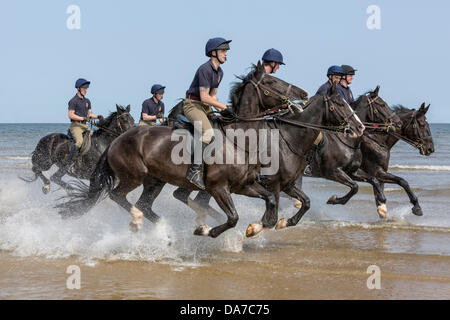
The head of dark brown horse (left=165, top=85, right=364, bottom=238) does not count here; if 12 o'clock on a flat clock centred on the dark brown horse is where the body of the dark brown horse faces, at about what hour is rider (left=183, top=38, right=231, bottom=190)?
The rider is roughly at 5 o'clock from the dark brown horse.

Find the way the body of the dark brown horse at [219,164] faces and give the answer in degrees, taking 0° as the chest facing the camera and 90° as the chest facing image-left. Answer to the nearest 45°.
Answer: approximately 270°

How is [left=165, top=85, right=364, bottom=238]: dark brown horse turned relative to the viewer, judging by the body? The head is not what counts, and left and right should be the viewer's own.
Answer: facing to the right of the viewer

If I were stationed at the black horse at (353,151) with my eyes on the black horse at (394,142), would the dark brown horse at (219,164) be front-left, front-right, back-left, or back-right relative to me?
back-right

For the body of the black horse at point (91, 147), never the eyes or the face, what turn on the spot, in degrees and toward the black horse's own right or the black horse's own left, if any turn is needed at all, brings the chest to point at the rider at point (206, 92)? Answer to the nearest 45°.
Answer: approximately 90° to the black horse's own right

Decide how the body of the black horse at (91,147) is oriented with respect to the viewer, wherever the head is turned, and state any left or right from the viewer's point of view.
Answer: facing to the right of the viewer

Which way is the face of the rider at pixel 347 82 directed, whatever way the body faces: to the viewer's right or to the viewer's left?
to the viewer's right

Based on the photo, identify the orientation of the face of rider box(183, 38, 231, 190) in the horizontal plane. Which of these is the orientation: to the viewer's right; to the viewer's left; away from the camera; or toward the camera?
to the viewer's right

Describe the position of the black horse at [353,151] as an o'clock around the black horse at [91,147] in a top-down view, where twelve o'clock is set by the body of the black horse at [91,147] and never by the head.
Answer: the black horse at [353,151] is roughly at 1 o'clock from the black horse at [91,147].

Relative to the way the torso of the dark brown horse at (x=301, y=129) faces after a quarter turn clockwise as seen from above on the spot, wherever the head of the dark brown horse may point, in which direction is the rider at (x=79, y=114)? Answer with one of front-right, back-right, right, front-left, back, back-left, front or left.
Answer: back-right

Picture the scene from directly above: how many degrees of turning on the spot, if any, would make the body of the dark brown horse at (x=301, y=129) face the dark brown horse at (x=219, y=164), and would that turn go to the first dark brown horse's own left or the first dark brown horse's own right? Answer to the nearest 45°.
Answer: approximately 135° to the first dark brown horse's own right

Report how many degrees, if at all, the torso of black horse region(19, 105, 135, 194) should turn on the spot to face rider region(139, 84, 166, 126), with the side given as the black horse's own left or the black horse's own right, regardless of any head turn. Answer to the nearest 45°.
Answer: approximately 45° to the black horse's own left
